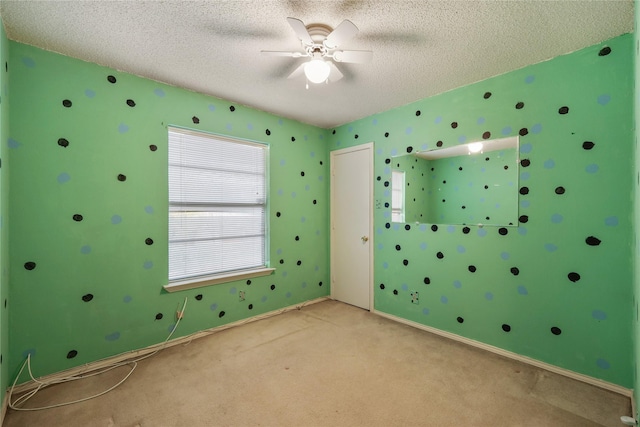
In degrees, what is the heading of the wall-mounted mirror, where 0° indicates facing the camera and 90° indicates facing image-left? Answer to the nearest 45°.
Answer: approximately 45°

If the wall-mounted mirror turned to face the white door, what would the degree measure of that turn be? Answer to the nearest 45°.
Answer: approximately 45° to its right

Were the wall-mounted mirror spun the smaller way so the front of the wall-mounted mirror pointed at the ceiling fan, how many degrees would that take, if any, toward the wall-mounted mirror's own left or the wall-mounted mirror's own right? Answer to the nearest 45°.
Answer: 0° — it already faces it

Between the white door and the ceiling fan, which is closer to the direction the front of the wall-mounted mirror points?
the ceiling fan
